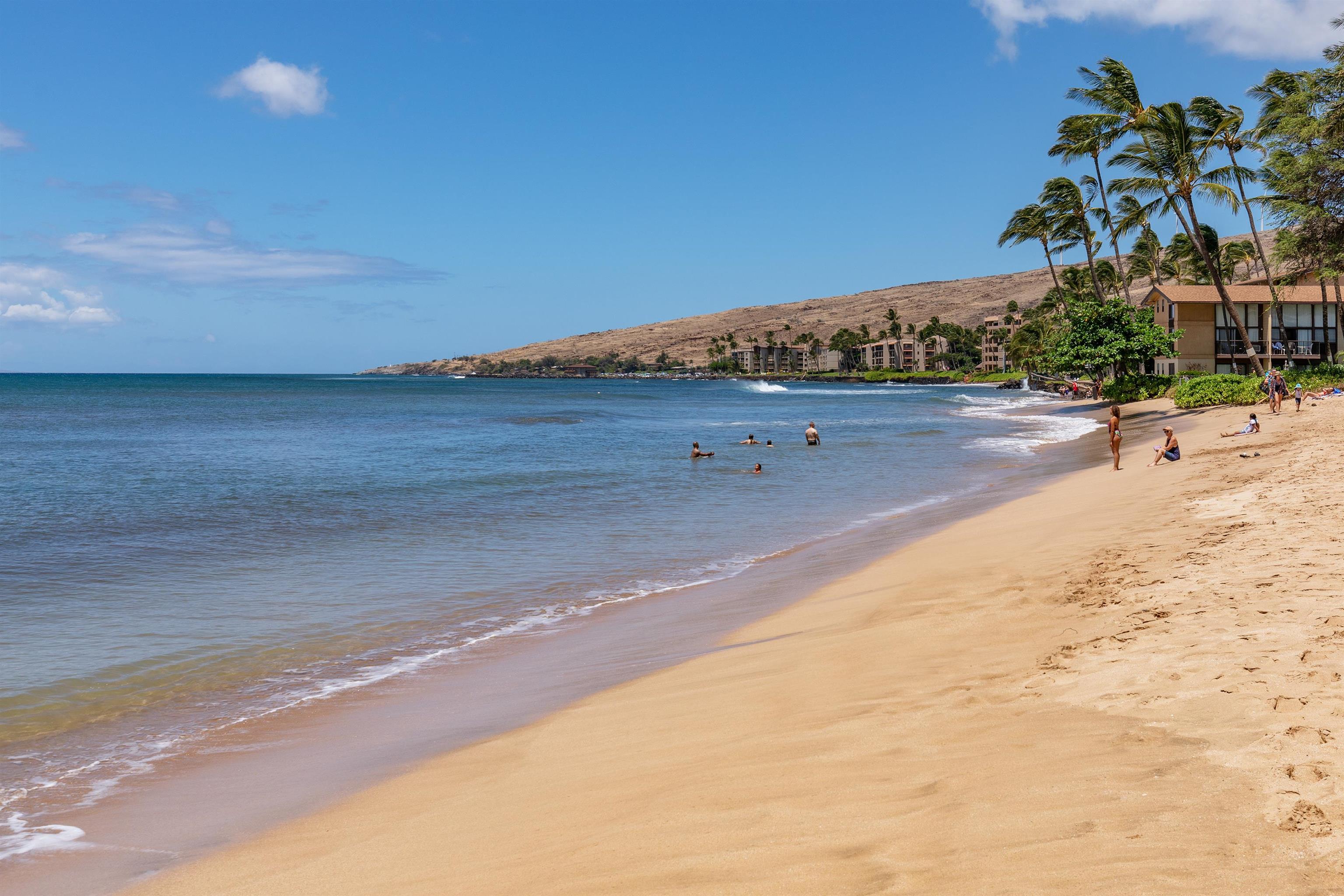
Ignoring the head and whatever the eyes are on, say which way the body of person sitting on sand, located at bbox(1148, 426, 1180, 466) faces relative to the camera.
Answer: to the viewer's left

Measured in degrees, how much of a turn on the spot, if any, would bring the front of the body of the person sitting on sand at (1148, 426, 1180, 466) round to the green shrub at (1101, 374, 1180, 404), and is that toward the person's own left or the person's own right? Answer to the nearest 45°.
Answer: approximately 90° to the person's own right

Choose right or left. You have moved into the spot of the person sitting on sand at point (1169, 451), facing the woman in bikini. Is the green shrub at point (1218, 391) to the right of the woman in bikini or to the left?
right
